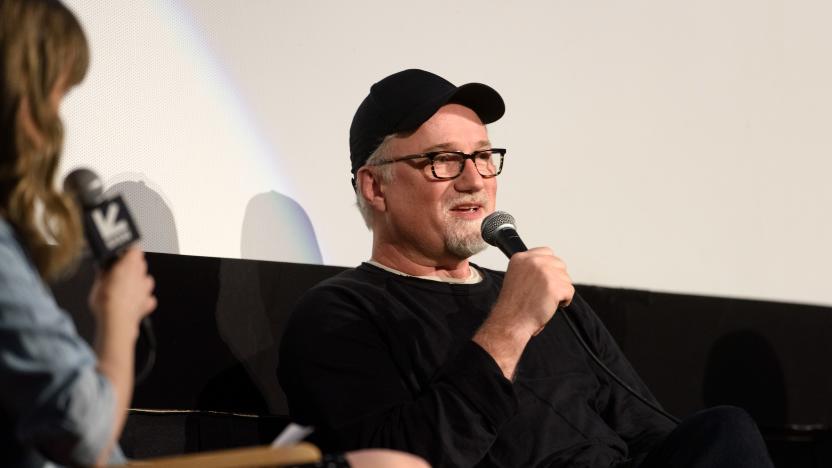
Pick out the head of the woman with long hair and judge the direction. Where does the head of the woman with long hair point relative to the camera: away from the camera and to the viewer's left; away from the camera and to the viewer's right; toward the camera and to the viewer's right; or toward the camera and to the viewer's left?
away from the camera and to the viewer's right

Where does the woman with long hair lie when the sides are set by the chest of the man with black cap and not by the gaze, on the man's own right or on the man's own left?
on the man's own right
